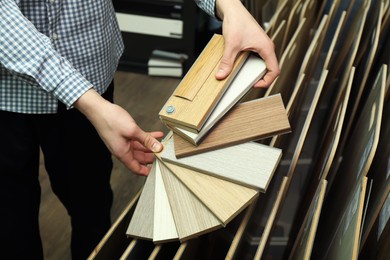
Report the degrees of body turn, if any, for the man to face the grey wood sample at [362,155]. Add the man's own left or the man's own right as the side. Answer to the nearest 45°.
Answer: approximately 45° to the man's own left

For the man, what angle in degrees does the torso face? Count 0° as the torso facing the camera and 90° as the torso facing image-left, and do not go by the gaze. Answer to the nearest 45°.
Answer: approximately 315°

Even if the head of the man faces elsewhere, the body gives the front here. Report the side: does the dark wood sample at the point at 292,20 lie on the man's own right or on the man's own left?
on the man's own left

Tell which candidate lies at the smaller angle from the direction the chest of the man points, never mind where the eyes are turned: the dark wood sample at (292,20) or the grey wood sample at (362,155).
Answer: the grey wood sample

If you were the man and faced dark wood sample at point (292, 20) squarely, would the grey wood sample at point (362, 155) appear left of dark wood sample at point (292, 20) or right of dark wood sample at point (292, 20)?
right
